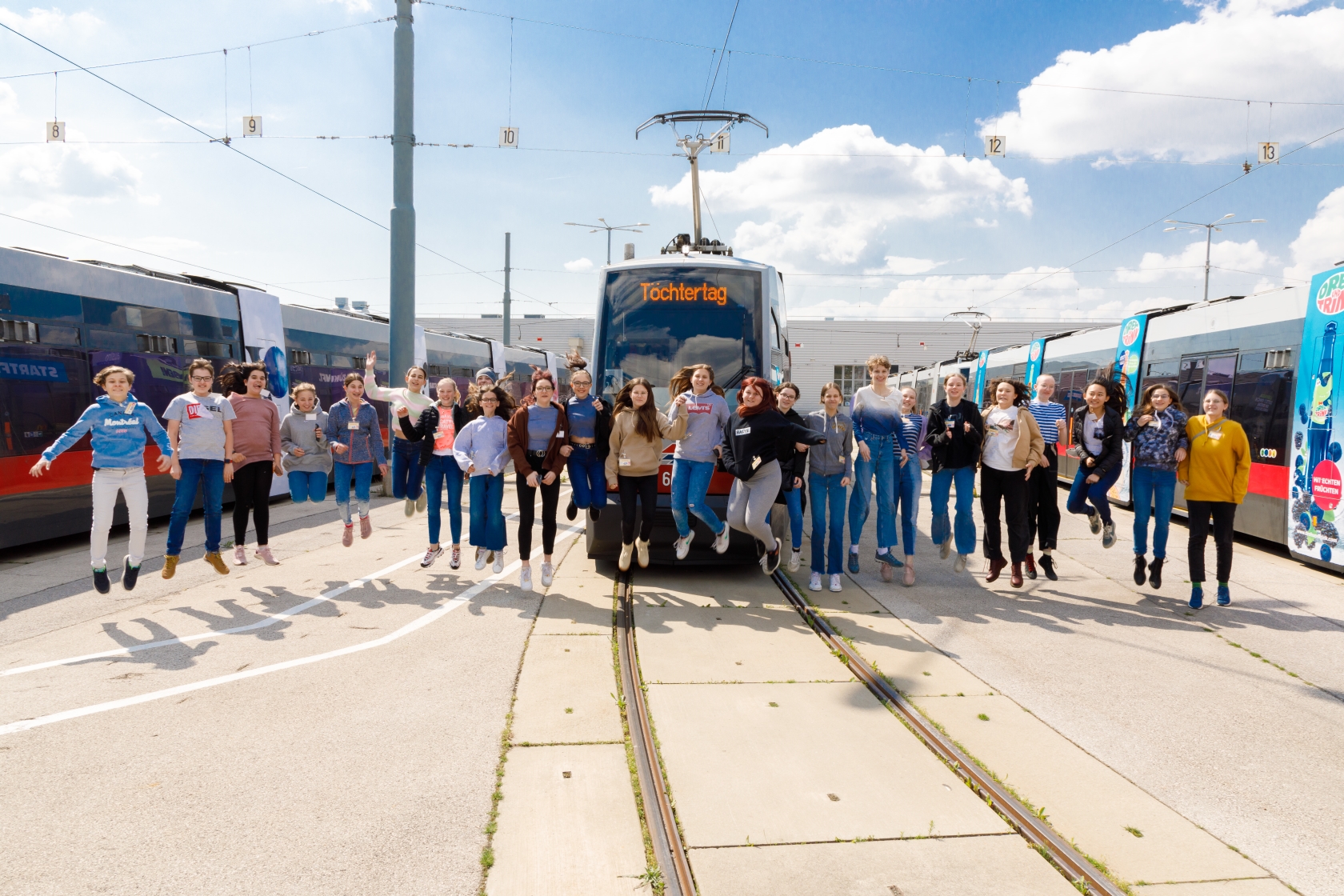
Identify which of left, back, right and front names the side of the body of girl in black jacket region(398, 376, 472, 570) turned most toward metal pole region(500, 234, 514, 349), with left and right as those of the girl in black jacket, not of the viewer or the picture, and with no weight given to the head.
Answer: back

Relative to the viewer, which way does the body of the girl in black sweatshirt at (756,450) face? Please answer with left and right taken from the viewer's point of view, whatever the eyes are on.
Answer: facing the viewer and to the left of the viewer

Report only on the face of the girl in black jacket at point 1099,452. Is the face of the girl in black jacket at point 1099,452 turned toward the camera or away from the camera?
toward the camera

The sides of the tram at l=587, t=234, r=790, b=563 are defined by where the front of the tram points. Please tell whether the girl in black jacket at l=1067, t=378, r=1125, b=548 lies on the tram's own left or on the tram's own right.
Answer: on the tram's own left

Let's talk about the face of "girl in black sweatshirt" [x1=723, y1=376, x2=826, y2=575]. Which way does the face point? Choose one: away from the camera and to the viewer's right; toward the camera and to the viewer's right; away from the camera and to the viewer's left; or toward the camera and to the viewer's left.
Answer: toward the camera and to the viewer's left

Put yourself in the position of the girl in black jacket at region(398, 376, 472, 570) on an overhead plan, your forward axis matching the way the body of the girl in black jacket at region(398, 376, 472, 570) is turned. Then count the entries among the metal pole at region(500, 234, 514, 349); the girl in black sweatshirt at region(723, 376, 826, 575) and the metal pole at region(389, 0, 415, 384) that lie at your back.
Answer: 2

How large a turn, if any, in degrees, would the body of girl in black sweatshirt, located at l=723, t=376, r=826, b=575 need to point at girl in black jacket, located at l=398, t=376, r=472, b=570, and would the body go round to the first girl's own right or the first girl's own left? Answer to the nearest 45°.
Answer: approximately 45° to the first girl's own right

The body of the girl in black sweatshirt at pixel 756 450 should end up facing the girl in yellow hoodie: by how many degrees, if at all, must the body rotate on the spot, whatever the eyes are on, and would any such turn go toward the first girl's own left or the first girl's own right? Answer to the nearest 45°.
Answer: approximately 135° to the first girl's own left

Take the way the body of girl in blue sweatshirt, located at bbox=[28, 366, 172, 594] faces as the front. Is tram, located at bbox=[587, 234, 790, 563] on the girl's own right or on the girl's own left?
on the girl's own left

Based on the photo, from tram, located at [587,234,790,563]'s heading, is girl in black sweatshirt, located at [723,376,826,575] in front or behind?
in front

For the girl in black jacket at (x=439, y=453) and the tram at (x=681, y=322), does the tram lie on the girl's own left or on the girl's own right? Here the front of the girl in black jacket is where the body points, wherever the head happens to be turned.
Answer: on the girl's own left

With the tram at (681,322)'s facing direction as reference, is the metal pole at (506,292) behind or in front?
behind

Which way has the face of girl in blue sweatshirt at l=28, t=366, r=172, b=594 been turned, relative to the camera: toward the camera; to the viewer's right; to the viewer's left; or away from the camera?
toward the camera

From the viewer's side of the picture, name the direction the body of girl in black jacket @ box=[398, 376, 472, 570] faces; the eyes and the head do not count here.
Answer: toward the camera

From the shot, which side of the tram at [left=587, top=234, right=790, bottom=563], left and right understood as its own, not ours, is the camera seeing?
front

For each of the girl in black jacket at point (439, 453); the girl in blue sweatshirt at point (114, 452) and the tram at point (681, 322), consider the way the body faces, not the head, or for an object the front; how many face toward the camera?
3
